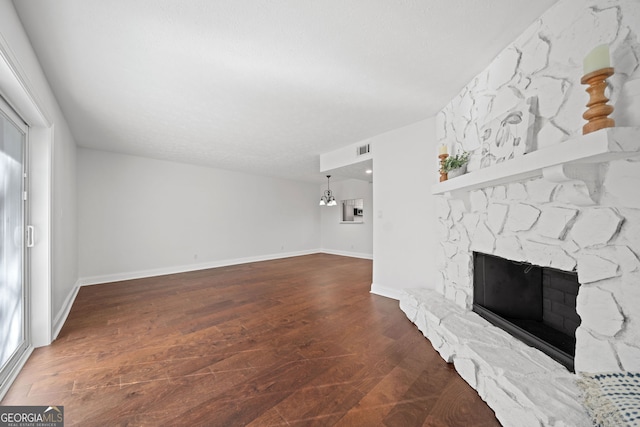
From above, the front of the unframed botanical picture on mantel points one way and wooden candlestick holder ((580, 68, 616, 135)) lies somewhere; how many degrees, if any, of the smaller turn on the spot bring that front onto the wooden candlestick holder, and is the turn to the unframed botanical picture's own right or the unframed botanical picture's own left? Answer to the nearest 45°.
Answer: approximately 90° to the unframed botanical picture's own left

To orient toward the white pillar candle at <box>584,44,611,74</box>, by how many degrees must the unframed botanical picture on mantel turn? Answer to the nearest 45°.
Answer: approximately 90° to its left

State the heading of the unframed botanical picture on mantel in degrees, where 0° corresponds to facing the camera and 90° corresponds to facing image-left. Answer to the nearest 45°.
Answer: approximately 45°

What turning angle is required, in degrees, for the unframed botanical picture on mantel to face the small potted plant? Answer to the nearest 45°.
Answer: approximately 90° to its right
